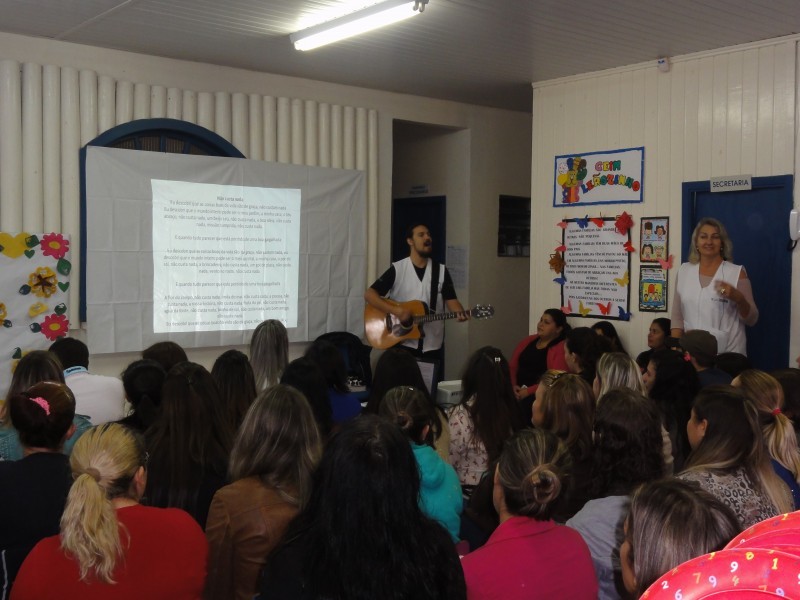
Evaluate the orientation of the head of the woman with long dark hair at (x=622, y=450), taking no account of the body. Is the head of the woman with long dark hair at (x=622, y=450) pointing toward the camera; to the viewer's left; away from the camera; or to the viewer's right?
away from the camera

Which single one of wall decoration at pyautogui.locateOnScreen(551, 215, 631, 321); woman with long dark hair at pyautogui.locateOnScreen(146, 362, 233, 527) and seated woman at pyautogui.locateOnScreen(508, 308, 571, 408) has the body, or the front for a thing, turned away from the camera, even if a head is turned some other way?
the woman with long dark hair

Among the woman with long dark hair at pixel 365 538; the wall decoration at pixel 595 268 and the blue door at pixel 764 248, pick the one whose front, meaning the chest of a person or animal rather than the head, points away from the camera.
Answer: the woman with long dark hair

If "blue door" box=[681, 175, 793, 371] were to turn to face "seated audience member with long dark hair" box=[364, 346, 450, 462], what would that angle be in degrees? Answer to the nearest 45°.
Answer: approximately 45° to its right

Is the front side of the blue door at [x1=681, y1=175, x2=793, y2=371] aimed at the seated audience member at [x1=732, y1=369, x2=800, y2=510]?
yes

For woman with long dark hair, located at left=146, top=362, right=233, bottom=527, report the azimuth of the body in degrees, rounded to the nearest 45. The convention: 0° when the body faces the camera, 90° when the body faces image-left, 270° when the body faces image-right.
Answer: approximately 180°

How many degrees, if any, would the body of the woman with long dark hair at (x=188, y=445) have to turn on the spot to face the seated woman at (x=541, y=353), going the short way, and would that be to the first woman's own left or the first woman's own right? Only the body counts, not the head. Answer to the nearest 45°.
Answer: approximately 45° to the first woman's own right

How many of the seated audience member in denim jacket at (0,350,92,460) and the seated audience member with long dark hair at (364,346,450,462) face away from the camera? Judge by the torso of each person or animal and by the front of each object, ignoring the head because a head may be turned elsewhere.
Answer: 2

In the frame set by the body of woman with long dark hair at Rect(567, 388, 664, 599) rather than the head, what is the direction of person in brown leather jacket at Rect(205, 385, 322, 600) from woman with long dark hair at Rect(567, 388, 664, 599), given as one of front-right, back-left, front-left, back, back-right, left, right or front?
back-left

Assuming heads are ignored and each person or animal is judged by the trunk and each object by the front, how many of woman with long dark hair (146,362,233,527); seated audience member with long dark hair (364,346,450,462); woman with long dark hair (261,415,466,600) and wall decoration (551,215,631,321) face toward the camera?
1

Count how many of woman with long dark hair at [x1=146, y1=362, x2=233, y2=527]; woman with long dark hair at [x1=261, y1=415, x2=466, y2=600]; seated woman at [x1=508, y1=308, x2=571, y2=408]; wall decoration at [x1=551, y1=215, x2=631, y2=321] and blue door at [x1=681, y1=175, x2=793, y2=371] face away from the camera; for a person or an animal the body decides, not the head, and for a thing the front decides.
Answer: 2

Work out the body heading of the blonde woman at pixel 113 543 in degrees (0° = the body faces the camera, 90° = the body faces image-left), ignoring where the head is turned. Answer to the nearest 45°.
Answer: approximately 225°

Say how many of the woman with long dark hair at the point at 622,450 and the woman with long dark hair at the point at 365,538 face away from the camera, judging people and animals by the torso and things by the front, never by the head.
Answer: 2

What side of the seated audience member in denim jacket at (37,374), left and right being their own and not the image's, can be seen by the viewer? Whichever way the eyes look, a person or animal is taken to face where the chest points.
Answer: back
